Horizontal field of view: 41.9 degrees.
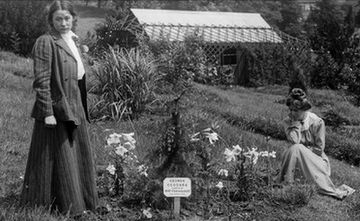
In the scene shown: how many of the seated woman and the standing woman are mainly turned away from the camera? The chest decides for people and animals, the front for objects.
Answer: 0

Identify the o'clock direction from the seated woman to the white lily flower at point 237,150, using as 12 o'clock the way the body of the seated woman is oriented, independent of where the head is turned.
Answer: The white lily flower is roughly at 12 o'clock from the seated woman.

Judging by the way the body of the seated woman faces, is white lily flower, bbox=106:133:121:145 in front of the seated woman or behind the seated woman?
in front

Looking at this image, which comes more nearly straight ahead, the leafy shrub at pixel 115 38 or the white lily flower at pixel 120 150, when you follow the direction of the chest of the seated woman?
the white lily flower

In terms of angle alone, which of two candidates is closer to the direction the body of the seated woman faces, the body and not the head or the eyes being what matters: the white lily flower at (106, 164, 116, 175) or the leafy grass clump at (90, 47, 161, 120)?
the white lily flower

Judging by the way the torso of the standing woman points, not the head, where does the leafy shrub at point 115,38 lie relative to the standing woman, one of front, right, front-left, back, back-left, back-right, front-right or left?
back-left

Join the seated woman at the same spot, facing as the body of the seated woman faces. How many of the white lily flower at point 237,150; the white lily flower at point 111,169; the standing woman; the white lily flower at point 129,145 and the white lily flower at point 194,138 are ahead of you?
5

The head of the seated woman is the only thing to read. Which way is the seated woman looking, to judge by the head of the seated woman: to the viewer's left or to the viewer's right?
to the viewer's left

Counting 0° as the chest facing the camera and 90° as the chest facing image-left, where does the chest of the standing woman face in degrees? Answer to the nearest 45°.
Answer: approximately 315°

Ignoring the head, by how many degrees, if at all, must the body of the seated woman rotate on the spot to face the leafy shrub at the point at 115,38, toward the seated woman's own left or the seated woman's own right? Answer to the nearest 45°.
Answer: approximately 90° to the seated woman's own right

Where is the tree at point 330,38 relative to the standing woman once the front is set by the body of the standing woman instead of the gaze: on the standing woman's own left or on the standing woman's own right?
on the standing woman's own left

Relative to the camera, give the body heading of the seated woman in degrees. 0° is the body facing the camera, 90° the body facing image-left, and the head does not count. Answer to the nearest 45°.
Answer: approximately 45°

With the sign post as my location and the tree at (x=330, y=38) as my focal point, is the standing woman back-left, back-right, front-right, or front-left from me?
back-left
